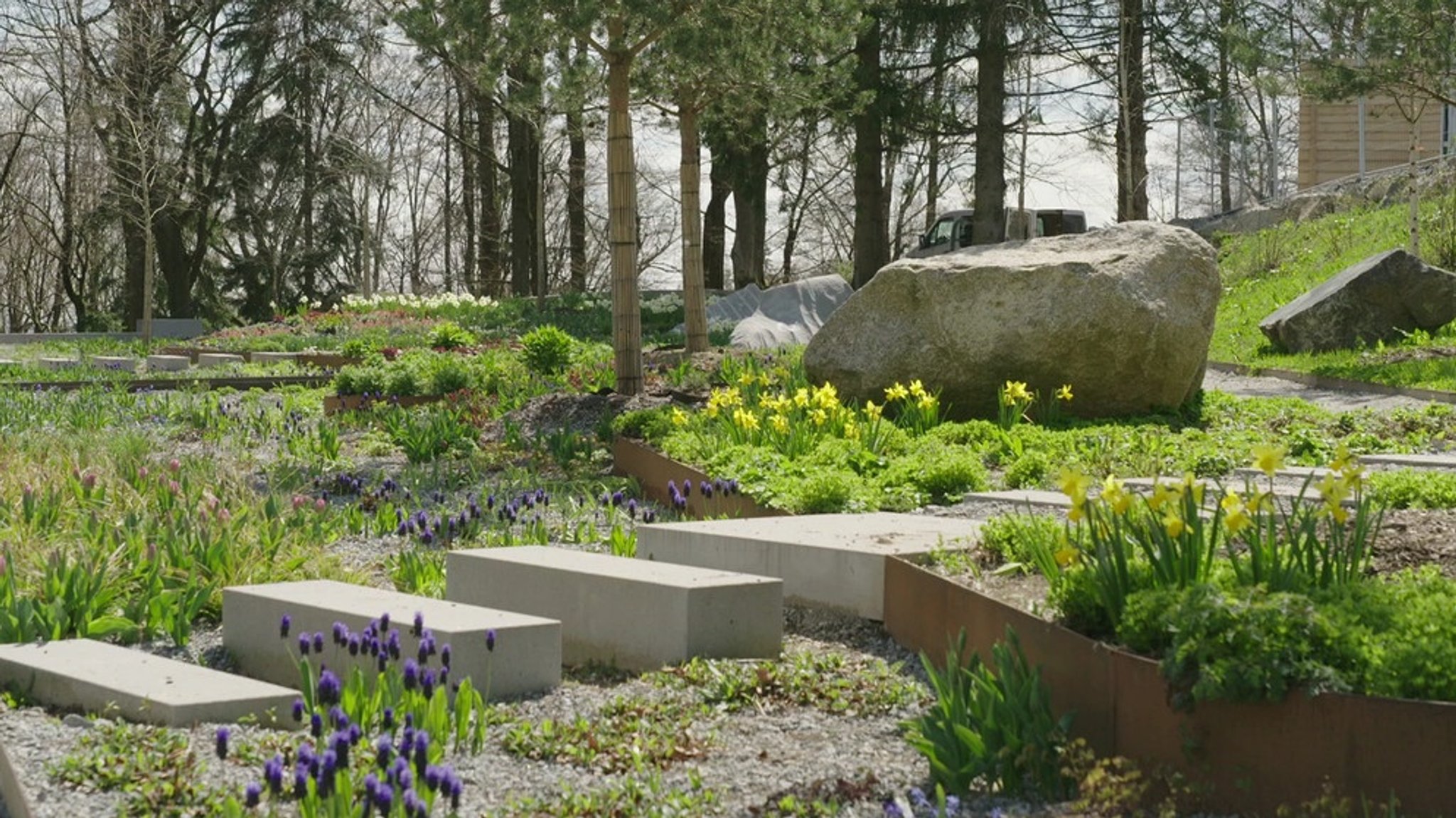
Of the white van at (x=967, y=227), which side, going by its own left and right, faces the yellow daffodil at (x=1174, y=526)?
left

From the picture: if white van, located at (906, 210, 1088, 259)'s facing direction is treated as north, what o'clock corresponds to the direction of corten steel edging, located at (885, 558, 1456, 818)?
The corten steel edging is roughly at 9 o'clock from the white van.

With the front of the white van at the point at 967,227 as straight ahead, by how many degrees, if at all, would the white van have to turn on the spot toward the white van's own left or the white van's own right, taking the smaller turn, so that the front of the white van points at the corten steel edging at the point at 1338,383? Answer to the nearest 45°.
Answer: approximately 90° to the white van's own left

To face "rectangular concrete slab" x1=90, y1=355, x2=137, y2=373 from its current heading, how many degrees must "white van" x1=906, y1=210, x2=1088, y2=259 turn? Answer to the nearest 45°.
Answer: approximately 45° to its left

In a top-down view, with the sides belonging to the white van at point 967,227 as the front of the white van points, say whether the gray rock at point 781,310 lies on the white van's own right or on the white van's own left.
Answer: on the white van's own left

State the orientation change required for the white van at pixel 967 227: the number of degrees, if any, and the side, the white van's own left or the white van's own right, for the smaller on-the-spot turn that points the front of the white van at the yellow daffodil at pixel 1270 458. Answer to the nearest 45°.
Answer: approximately 90° to the white van's own left

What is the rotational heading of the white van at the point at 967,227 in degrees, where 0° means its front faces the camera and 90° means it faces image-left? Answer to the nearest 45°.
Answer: approximately 90°

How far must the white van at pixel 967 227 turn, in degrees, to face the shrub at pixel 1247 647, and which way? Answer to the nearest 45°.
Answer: approximately 90° to its left

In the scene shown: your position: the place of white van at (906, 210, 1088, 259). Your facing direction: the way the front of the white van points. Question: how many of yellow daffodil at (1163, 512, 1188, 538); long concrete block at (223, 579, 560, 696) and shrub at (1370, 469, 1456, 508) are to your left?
3

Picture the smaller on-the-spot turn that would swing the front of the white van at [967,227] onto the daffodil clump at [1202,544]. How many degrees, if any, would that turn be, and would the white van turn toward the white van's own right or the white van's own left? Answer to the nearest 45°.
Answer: approximately 90° to the white van's own left

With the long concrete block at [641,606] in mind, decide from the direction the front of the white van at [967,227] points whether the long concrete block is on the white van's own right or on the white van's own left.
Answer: on the white van's own left

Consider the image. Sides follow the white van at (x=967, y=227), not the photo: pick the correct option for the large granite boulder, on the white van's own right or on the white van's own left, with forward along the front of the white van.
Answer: on the white van's own left

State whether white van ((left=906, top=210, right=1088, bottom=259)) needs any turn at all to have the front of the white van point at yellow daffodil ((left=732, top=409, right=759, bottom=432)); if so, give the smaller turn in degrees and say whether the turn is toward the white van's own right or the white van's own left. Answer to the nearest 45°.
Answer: approximately 90° to the white van's own left
